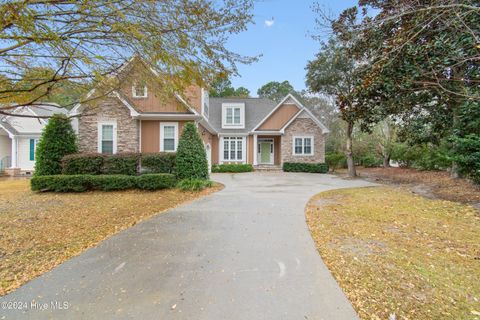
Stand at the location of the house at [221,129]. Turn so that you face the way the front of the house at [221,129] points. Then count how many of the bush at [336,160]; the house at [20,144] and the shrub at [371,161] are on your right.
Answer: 1

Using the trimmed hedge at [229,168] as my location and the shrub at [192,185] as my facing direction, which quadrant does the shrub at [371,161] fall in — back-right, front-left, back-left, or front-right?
back-left

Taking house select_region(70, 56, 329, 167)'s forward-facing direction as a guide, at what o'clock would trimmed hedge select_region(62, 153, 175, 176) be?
The trimmed hedge is roughly at 1 o'clock from the house.

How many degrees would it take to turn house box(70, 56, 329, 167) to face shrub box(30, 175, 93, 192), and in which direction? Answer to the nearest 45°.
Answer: approximately 45° to its right

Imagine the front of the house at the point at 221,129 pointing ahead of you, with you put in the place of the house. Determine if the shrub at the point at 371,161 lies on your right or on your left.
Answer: on your left

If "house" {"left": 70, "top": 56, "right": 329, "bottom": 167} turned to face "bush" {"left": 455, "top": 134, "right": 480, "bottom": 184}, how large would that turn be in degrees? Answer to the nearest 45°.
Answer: approximately 45° to its left

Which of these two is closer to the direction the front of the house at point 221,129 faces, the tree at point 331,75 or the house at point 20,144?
the tree

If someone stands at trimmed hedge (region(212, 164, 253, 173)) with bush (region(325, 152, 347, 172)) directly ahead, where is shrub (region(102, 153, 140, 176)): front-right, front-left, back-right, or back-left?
back-right

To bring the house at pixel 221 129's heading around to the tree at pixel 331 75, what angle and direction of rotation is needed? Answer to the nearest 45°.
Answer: approximately 45° to its left

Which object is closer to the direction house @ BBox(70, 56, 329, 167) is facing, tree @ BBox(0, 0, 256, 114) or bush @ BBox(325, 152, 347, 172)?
the tree

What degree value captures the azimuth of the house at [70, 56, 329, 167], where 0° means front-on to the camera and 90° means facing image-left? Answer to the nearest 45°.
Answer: approximately 0°

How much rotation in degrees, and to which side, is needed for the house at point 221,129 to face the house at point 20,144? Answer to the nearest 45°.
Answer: approximately 90° to its right

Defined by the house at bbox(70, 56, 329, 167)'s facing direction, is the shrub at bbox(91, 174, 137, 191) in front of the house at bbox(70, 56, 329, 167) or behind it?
in front

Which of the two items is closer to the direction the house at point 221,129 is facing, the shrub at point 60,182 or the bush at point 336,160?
the shrub
